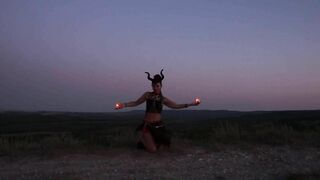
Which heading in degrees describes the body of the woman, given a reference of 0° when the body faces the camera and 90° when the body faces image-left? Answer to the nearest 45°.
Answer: approximately 0°
